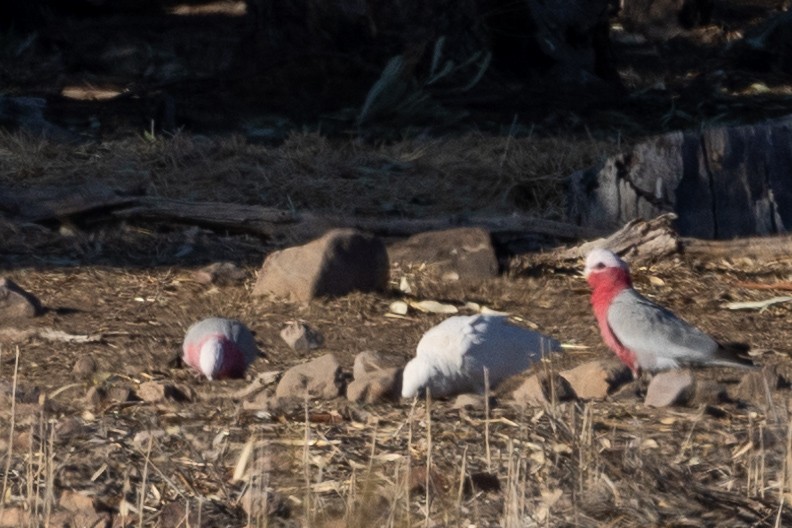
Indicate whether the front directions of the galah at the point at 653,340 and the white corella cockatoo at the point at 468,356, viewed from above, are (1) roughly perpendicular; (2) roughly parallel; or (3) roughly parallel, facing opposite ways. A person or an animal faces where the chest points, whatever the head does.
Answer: roughly parallel

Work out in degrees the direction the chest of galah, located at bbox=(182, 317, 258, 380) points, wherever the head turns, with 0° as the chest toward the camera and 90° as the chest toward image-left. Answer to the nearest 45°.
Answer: approximately 0°

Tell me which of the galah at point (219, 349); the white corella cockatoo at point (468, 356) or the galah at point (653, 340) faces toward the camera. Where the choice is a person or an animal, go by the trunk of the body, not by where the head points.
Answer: the galah at point (219, 349)

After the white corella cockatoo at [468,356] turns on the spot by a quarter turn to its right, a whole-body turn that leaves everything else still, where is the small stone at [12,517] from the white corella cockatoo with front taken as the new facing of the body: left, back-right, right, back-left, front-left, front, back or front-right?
back-left

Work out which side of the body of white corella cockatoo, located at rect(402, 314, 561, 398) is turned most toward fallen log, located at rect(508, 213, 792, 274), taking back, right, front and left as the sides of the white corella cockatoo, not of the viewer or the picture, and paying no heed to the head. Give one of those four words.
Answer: right

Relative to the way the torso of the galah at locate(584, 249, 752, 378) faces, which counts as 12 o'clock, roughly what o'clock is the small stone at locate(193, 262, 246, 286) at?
The small stone is roughly at 1 o'clock from the galah.

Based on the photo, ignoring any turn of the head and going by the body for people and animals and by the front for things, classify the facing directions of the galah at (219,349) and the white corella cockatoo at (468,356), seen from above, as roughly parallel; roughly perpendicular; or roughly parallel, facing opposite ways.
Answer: roughly perpendicular

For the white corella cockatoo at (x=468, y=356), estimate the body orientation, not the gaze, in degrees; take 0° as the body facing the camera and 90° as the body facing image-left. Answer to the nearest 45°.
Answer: approximately 90°

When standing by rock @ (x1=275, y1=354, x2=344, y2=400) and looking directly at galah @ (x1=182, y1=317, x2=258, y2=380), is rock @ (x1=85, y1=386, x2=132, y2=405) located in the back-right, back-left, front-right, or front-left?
front-left

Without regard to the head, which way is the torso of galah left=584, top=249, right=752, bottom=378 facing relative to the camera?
to the viewer's left

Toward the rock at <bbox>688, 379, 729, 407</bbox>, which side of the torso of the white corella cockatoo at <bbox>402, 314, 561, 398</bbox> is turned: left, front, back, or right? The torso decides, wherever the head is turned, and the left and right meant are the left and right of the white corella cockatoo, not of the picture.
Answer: back

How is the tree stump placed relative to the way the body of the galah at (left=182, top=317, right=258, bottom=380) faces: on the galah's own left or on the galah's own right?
on the galah's own left

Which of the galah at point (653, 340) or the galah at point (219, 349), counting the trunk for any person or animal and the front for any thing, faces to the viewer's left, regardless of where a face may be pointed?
the galah at point (653, 340)
